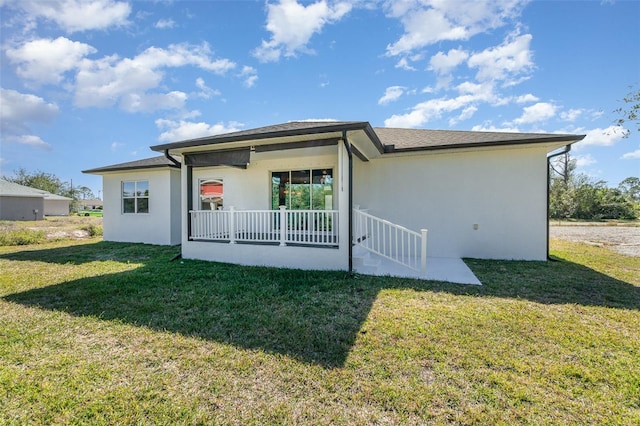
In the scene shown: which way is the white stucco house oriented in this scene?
away from the camera

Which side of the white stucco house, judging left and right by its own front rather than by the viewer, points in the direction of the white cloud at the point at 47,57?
left

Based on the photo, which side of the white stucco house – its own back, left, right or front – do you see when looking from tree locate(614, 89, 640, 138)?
right
